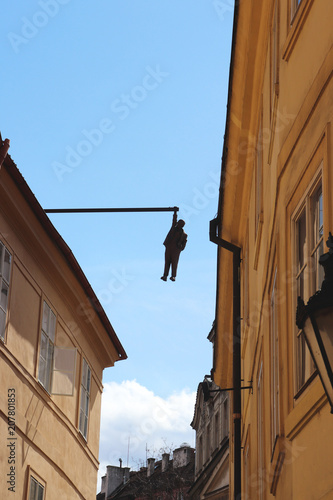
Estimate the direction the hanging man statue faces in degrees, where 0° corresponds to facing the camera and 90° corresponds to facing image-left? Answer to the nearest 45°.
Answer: approximately 45°
